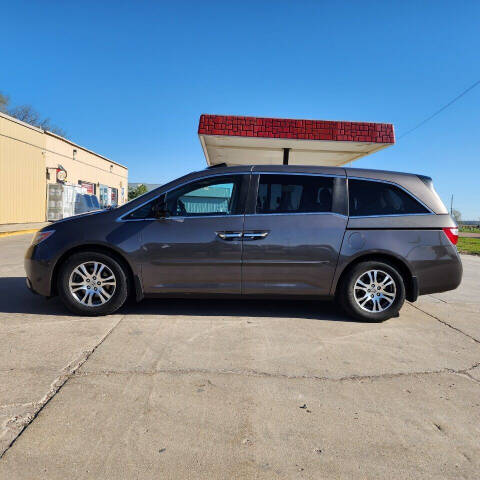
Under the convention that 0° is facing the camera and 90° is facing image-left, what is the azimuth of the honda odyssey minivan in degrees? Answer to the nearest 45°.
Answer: approximately 90°

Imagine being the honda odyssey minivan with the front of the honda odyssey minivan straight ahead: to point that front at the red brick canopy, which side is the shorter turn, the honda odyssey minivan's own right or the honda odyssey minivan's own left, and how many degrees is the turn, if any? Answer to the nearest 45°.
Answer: approximately 90° to the honda odyssey minivan's own right
